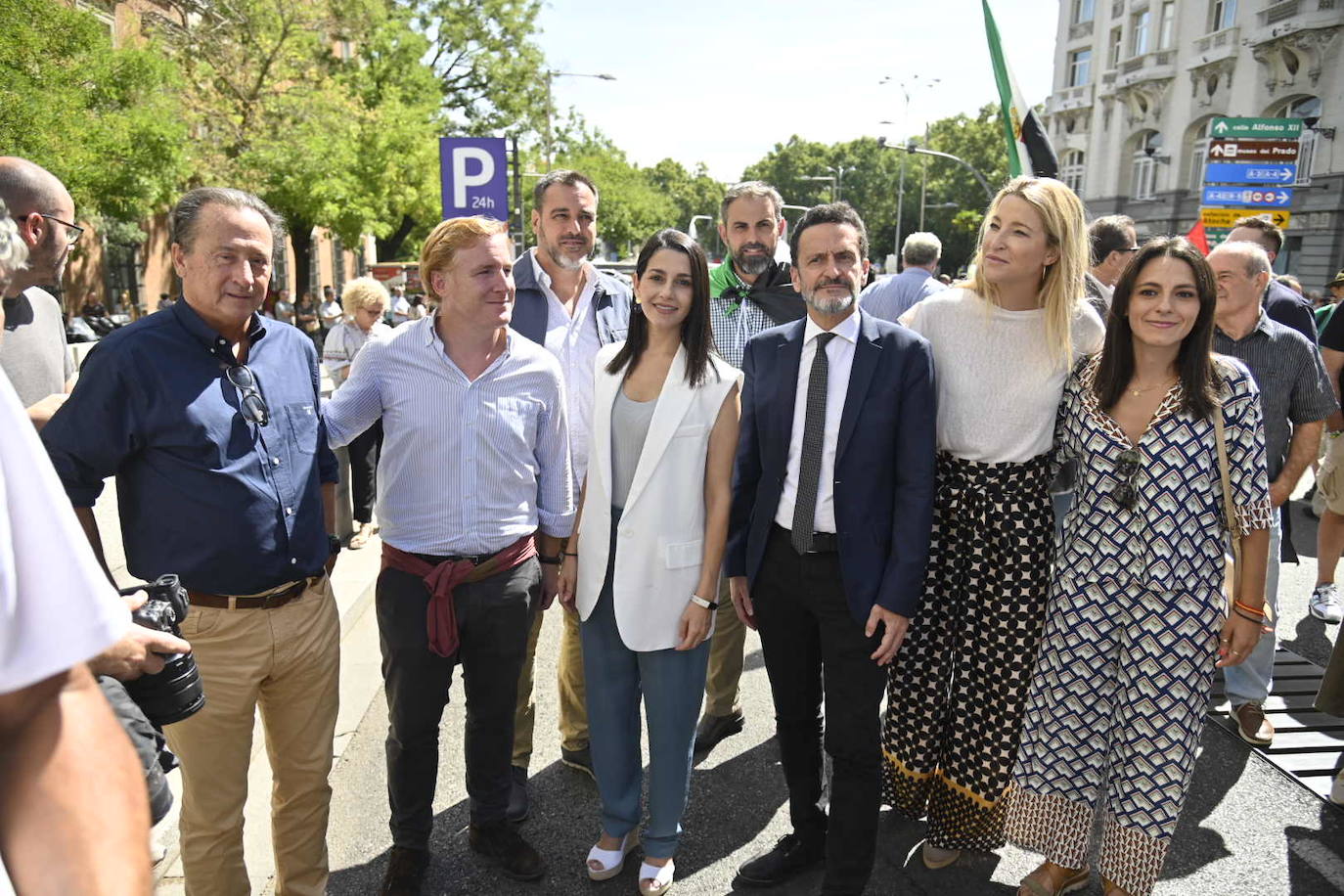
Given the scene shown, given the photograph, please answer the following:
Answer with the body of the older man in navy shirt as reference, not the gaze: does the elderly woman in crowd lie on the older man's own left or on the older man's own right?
on the older man's own left

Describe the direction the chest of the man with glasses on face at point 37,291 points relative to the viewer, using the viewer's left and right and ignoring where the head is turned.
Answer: facing to the right of the viewer

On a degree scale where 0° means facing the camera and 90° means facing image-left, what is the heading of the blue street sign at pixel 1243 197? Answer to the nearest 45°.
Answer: approximately 0°

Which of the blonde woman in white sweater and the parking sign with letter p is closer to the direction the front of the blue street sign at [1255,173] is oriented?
the blonde woman in white sweater

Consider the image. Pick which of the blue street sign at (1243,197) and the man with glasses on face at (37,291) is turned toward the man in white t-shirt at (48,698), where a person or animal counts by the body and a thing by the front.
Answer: the blue street sign
